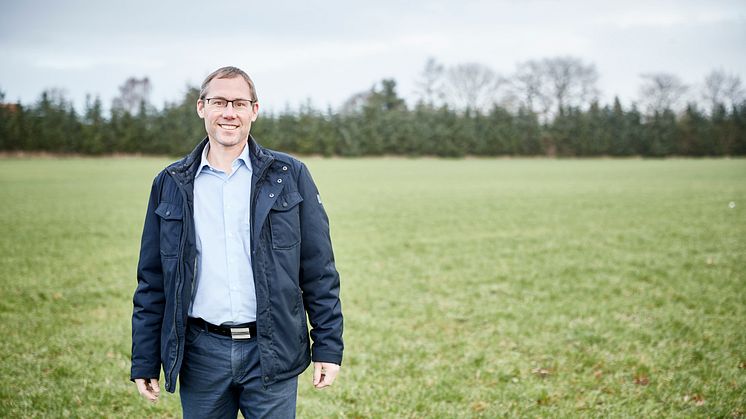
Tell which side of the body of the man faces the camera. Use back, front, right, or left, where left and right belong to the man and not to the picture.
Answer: front
